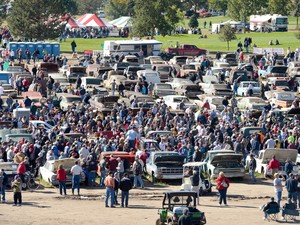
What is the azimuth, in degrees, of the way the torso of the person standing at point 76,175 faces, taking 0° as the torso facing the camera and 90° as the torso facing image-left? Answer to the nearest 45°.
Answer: approximately 180°

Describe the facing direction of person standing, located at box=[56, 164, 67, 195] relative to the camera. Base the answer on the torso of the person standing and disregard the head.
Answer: away from the camera

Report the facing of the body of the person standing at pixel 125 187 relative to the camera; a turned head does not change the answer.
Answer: away from the camera

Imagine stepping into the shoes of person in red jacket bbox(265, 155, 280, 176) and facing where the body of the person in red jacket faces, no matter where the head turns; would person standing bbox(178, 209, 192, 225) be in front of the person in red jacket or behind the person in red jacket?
behind

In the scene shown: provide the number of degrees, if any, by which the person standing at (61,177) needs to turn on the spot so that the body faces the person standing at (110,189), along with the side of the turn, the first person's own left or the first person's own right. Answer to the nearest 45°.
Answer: approximately 135° to the first person's own right

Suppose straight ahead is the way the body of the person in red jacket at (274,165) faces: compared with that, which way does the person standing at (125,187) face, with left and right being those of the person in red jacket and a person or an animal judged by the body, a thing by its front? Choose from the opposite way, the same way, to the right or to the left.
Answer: the same way

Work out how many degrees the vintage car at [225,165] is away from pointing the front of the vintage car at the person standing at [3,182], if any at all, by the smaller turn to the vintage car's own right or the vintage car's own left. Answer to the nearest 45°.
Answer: approximately 90° to the vintage car's own right

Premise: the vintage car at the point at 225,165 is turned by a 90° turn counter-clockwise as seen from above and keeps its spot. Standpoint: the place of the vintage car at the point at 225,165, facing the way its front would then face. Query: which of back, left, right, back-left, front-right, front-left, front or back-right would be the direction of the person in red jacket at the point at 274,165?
front-right

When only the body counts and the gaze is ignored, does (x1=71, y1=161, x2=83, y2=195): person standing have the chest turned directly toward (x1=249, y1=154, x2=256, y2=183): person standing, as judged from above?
no

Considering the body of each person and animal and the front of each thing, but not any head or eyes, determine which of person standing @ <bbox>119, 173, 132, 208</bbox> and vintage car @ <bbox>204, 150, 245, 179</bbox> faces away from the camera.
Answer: the person standing

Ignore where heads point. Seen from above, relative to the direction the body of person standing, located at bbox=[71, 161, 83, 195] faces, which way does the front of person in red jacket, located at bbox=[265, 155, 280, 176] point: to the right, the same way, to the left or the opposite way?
the same way

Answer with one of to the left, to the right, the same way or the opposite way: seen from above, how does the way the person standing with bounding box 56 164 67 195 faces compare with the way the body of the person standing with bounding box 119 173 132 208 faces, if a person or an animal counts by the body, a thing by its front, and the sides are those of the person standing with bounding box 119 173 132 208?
the same way

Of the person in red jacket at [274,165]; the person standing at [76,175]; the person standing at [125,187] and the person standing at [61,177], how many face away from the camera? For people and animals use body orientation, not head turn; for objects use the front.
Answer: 4
